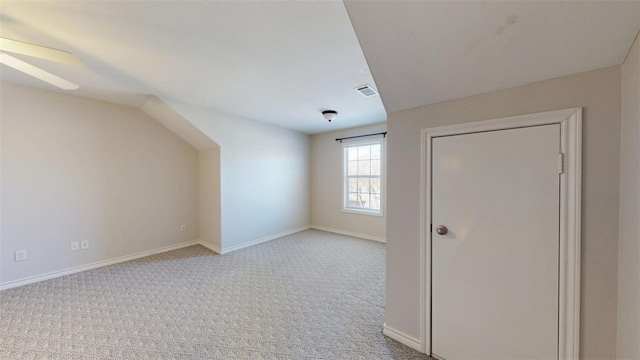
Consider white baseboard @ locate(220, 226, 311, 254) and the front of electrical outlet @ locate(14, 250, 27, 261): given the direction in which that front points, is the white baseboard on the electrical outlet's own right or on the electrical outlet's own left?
on the electrical outlet's own left

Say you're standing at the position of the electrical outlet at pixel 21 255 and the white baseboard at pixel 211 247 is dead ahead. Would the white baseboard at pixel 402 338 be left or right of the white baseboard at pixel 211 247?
right

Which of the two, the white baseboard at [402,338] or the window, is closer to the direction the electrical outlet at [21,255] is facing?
the white baseboard

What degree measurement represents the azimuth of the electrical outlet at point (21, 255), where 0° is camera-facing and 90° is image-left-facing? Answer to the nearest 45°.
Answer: approximately 0°

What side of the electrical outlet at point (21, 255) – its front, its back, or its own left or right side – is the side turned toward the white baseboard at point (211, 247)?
left

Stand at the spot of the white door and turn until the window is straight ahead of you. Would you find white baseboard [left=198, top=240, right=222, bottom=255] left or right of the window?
left

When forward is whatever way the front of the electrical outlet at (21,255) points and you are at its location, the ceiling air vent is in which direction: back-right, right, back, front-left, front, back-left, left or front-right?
front-left

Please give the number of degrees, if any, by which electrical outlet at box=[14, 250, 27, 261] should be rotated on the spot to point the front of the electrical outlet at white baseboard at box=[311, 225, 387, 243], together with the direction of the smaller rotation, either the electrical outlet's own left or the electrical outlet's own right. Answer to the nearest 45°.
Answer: approximately 45° to the electrical outlet's own left

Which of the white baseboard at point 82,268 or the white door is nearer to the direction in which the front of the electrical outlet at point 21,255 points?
the white door
